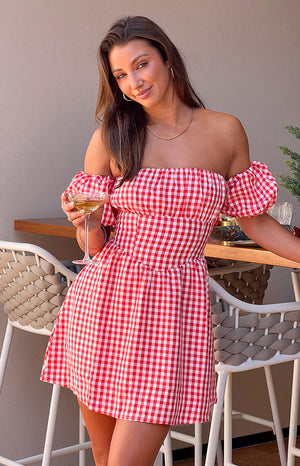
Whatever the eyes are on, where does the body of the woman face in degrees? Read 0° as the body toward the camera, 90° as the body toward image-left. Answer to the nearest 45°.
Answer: approximately 0°

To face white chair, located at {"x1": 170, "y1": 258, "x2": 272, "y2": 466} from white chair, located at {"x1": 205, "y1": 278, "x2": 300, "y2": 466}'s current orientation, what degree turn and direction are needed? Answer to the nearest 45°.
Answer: approximately 45° to its left

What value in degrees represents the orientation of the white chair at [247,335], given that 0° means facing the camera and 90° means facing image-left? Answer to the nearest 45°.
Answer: approximately 225°

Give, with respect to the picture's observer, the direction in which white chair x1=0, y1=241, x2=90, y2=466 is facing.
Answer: facing away from the viewer and to the right of the viewer

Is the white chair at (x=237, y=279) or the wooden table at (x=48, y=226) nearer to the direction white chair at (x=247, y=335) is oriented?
the white chair

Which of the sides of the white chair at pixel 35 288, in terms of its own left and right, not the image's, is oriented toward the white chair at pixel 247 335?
right
